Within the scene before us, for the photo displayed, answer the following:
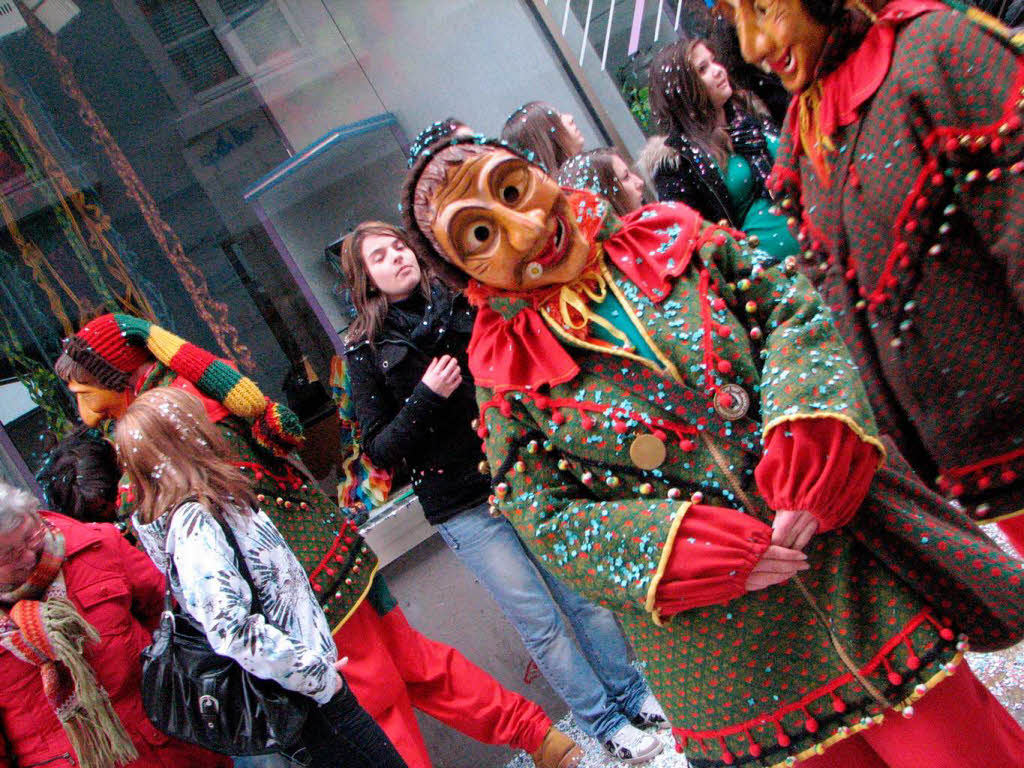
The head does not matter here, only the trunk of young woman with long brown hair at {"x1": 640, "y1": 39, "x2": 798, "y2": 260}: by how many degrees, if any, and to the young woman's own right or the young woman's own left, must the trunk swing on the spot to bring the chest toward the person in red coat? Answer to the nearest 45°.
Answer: approximately 90° to the young woman's own right

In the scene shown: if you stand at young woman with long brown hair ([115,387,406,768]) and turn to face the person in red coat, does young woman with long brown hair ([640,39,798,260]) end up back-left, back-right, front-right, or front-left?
back-right

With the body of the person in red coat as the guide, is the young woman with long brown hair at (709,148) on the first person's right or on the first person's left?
on the first person's left

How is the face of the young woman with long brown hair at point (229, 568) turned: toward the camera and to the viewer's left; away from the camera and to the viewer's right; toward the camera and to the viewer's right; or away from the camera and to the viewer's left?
away from the camera and to the viewer's left

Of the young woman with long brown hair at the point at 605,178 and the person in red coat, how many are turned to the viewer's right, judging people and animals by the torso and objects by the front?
1
